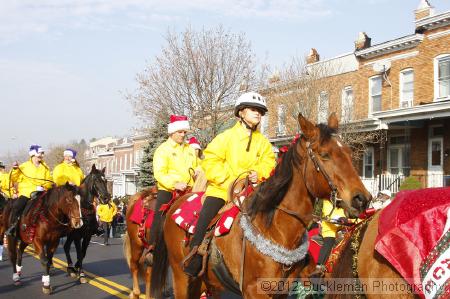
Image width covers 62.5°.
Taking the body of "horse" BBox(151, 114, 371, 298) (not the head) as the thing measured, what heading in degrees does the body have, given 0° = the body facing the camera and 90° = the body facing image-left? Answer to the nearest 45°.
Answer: approximately 315°

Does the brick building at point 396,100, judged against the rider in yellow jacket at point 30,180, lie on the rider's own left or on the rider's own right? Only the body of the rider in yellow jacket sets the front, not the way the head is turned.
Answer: on the rider's own left

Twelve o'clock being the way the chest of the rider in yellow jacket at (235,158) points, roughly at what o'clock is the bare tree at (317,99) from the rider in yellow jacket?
The bare tree is roughly at 8 o'clock from the rider in yellow jacket.

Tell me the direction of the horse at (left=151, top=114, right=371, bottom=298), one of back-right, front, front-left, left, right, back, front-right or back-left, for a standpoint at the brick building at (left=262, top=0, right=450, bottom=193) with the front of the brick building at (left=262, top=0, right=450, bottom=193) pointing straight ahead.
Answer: front-left

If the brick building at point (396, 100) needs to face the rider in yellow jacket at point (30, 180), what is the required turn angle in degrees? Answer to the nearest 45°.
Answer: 0° — it already faces them

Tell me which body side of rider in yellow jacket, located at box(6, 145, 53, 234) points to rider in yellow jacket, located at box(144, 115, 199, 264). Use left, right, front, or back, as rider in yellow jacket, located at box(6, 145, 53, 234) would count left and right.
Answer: front

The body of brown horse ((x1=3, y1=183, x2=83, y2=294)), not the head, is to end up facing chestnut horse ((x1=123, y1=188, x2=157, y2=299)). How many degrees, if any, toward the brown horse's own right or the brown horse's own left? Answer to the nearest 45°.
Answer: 0° — it already faces it

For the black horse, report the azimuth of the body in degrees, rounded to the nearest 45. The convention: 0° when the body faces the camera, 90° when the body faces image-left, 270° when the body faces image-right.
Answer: approximately 315°

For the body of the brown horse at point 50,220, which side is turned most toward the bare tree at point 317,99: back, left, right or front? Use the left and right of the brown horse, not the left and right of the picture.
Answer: left

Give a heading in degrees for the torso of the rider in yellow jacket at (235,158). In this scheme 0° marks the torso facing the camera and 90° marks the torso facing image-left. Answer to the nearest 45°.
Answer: approximately 315°
